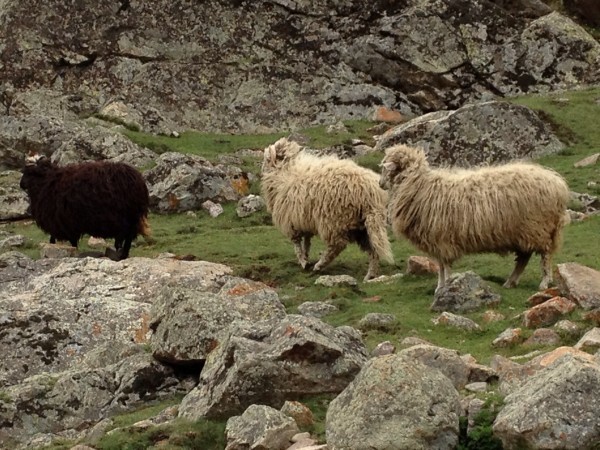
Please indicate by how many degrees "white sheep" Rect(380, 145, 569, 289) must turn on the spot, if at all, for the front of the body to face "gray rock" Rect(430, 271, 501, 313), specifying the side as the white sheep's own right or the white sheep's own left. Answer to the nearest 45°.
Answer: approximately 90° to the white sheep's own left

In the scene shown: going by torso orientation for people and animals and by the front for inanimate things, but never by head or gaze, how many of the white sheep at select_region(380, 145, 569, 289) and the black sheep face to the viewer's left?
2

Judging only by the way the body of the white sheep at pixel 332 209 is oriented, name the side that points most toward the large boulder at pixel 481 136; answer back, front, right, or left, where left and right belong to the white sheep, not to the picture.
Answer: right

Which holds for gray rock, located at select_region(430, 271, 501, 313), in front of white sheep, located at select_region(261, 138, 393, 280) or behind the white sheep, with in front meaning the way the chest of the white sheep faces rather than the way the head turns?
behind

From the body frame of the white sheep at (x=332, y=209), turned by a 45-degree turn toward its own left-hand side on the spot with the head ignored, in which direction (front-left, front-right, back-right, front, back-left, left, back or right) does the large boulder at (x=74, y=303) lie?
front-left

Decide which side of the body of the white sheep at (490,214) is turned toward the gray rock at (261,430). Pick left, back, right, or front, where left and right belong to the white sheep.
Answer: left

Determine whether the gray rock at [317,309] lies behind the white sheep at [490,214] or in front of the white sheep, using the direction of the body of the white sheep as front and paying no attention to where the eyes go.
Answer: in front

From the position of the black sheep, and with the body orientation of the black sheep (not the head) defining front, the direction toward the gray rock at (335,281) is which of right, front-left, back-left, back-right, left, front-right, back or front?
back-left

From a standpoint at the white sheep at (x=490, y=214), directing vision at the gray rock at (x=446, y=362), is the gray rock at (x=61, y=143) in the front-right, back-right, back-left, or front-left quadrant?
back-right

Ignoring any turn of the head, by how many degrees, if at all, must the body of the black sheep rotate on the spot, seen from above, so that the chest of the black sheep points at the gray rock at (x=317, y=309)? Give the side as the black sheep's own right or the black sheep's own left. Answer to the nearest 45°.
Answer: approximately 135° to the black sheep's own left

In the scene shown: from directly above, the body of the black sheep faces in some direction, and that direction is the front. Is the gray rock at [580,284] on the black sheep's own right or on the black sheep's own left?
on the black sheep's own left

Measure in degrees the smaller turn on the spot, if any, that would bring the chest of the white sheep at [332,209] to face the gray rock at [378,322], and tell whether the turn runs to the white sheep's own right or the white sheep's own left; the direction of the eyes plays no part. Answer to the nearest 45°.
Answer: approximately 135° to the white sheep's own left

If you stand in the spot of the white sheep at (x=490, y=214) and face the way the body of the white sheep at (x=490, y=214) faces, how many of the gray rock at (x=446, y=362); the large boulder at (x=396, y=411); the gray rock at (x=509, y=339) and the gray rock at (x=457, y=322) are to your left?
4

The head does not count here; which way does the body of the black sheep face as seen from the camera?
to the viewer's left

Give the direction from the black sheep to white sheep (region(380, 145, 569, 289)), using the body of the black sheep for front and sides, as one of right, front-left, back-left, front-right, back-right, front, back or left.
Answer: back-left

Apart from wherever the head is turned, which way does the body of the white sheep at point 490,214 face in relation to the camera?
to the viewer's left

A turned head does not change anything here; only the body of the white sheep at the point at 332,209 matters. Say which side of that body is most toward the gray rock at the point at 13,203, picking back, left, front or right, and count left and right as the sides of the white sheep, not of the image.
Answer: front

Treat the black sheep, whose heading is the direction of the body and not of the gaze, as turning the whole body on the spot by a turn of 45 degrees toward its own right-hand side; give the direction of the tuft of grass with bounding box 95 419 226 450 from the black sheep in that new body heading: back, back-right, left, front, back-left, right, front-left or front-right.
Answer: back-left

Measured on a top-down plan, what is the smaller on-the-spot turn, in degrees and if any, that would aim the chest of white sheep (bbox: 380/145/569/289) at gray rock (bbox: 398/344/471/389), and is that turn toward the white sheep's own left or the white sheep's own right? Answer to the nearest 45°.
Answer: approximately 90° to the white sheep's own left
